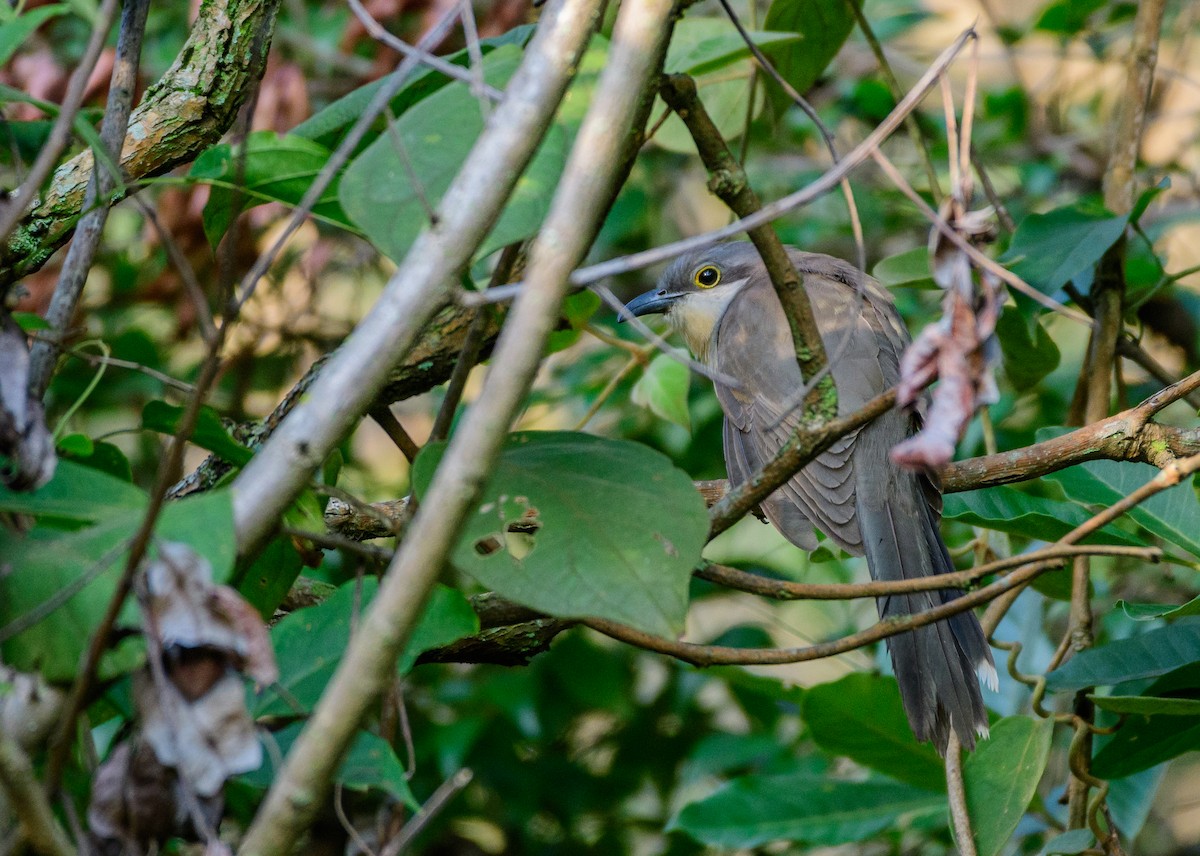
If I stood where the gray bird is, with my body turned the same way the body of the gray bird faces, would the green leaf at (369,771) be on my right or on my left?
on my left

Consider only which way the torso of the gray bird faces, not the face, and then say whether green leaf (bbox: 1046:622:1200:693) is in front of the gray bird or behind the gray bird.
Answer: behind

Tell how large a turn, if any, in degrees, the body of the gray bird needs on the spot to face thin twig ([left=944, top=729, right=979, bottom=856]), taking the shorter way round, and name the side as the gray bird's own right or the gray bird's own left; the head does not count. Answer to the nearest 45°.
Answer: approximately 135° to the gray bird's own right

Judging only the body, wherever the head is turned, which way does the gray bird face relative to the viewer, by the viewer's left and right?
facing away from the viewer and to the left of the viewer

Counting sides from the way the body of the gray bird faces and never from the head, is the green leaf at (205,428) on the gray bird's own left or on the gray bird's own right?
on the gray bird's own left

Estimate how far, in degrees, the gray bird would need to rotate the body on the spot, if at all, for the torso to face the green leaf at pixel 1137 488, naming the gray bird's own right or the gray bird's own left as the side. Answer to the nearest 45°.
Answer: approximately 90° to the gray bird's own right

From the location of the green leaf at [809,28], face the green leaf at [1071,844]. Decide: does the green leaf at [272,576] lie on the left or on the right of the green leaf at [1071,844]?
right

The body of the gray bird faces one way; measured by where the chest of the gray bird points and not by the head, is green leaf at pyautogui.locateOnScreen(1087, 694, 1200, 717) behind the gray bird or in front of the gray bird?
behind

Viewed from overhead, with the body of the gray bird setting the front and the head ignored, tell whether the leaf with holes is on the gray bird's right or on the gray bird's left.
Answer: on the gray bird's left
